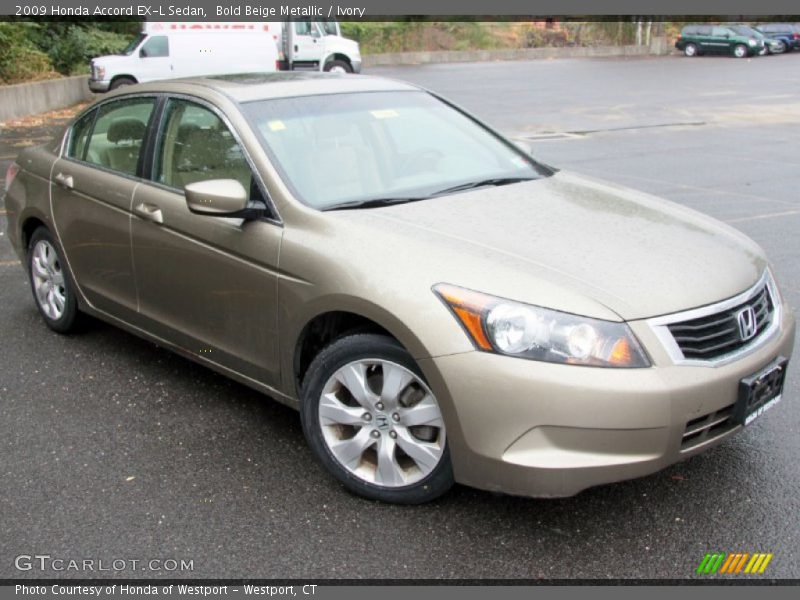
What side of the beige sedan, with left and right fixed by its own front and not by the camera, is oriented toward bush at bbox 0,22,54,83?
back

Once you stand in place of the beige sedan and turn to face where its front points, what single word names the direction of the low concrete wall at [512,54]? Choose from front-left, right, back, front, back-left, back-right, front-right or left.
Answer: back-left

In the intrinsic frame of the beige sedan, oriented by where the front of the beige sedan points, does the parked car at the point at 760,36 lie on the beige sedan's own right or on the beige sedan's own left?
on the beige sedan's own left

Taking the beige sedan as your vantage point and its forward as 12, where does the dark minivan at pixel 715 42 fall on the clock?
The dark minivan is roughly at 8 o'clock from the beige sedan.

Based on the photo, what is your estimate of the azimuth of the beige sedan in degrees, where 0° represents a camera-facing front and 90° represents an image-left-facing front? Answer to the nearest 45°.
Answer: approximately 315°
